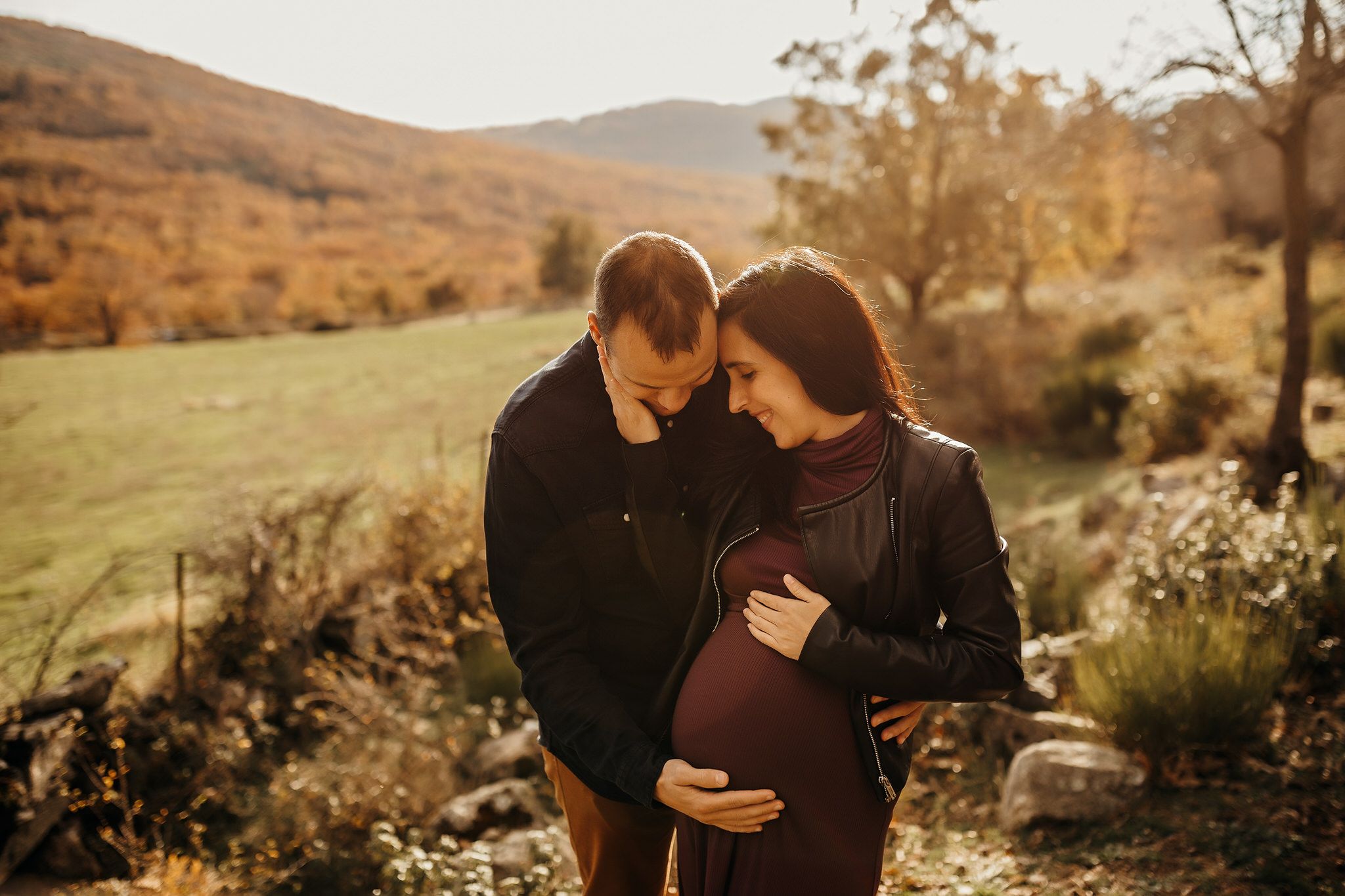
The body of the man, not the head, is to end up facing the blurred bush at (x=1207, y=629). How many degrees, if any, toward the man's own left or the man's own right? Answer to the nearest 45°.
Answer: approximately 90° to the man's own left

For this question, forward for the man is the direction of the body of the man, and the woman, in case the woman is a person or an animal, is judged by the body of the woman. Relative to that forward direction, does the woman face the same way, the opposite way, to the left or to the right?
to the right

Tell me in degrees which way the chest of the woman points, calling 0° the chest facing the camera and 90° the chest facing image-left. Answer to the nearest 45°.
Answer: approximately 45°

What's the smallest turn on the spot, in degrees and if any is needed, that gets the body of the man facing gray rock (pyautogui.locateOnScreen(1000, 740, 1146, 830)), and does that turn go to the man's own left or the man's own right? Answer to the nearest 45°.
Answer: approximately 90° to the man's own left

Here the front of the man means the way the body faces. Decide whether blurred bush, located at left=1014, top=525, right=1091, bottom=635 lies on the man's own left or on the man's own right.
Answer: on the man's own left

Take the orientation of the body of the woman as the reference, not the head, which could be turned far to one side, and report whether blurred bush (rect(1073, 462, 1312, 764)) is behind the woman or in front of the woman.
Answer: behind

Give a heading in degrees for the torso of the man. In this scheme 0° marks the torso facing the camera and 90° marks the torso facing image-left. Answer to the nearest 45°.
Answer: approximately 315°
